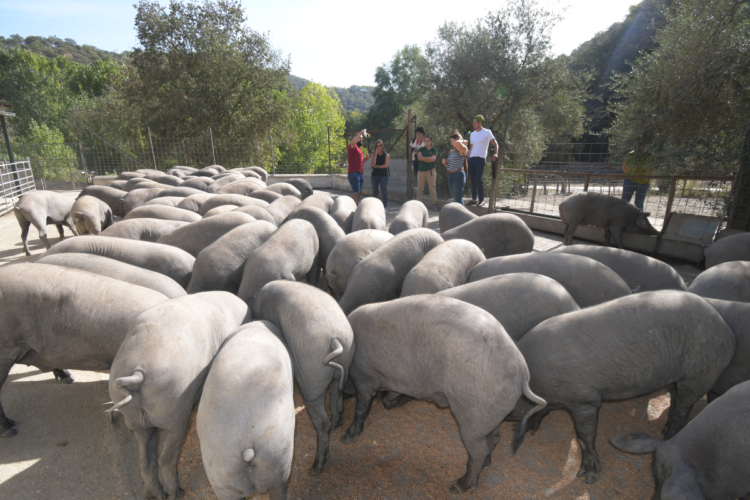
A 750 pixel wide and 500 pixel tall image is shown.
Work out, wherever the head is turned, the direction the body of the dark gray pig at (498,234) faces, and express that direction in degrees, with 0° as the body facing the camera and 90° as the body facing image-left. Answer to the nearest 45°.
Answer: approximately 90°

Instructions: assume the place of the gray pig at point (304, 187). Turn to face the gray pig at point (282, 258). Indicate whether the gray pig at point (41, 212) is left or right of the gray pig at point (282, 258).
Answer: right

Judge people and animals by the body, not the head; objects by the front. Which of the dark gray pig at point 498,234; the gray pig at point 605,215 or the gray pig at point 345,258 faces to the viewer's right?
the gray pig at point 605,215

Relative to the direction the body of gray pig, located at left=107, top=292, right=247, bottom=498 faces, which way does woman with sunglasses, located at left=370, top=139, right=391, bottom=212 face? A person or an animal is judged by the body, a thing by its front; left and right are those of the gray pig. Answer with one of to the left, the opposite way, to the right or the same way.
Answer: the opposite way

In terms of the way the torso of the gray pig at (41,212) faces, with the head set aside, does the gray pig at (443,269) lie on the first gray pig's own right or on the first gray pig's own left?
on the first gray pig's own right

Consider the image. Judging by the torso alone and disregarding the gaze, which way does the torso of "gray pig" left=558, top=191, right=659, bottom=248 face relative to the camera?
to the viewer's right

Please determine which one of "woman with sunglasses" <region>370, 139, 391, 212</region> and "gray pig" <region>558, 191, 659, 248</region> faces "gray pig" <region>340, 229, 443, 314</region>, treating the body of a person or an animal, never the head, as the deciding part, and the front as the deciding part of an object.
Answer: the woman with sunglasses

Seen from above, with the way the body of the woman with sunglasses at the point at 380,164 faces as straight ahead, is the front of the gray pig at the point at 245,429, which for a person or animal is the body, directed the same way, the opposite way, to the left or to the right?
the opposite way

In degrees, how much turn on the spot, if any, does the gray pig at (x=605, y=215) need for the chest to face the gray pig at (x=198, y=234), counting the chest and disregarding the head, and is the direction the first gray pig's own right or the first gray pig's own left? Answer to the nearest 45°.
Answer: approximately 135° to the first gray pig's own right

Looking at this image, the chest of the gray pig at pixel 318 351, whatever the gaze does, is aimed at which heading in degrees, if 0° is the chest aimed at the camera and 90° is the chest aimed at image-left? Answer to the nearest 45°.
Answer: approximately 135°
